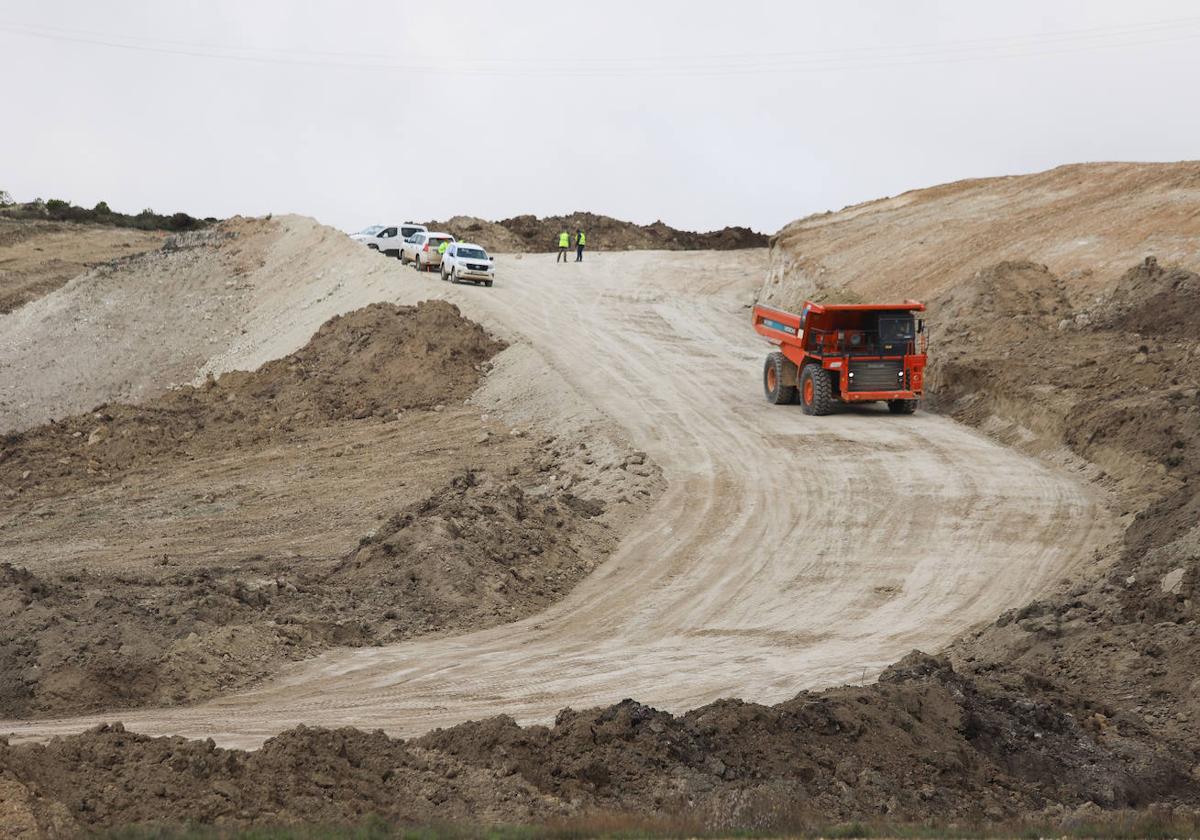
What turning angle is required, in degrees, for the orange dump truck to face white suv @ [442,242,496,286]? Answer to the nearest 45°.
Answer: approximately 180°

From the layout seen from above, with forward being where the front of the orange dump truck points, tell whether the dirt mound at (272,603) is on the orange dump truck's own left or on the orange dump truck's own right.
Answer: on the orange dump truck's own right

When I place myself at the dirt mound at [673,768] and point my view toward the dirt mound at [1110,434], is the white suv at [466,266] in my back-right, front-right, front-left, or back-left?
front-left

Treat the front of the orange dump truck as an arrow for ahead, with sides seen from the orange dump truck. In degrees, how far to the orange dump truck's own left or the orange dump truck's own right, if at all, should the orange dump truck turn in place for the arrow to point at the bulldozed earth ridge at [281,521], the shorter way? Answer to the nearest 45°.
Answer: approximately 90° to the orange dump truck's own right

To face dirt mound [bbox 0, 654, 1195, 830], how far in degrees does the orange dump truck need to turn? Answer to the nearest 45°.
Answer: approximately 45° to its right

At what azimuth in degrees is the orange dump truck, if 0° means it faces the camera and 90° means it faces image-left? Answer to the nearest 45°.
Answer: approximately 315°

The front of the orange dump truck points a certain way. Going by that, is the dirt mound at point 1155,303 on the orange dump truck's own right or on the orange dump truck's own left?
on the orange dump truck's own left

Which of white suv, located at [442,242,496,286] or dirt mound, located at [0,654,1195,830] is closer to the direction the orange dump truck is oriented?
the dirt mound
